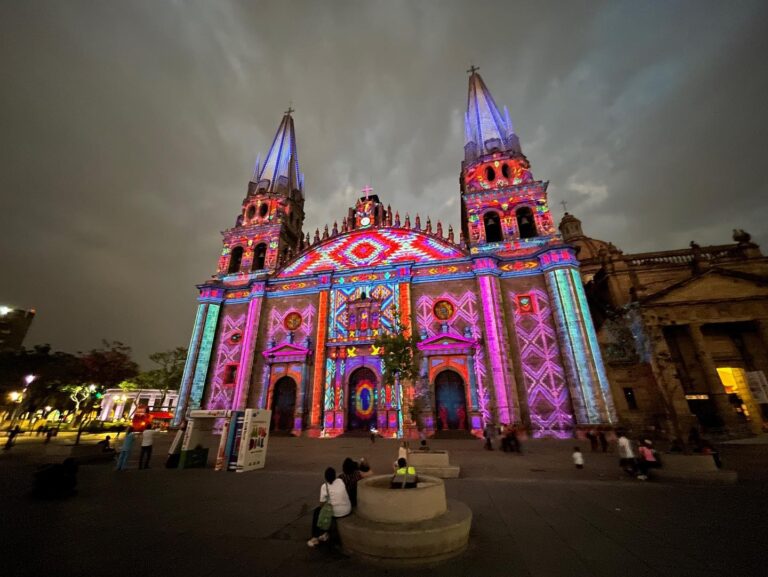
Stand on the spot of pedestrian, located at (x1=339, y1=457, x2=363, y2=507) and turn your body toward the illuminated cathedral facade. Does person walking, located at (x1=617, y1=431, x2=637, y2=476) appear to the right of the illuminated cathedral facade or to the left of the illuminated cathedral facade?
right

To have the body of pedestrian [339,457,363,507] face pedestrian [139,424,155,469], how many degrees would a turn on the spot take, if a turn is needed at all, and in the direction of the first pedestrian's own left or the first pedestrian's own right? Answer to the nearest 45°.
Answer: approximately 45° to the first pedestrian's own left

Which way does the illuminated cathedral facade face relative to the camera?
toward the camera

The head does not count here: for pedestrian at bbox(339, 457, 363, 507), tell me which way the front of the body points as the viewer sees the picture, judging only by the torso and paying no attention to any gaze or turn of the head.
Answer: away from the camera

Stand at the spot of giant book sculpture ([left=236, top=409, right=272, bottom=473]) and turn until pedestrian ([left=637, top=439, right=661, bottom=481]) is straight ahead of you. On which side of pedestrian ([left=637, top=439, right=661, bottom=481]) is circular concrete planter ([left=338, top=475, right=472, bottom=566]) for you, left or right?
right

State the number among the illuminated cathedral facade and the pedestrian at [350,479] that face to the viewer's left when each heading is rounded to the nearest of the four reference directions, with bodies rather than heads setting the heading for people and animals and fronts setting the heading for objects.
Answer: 0
